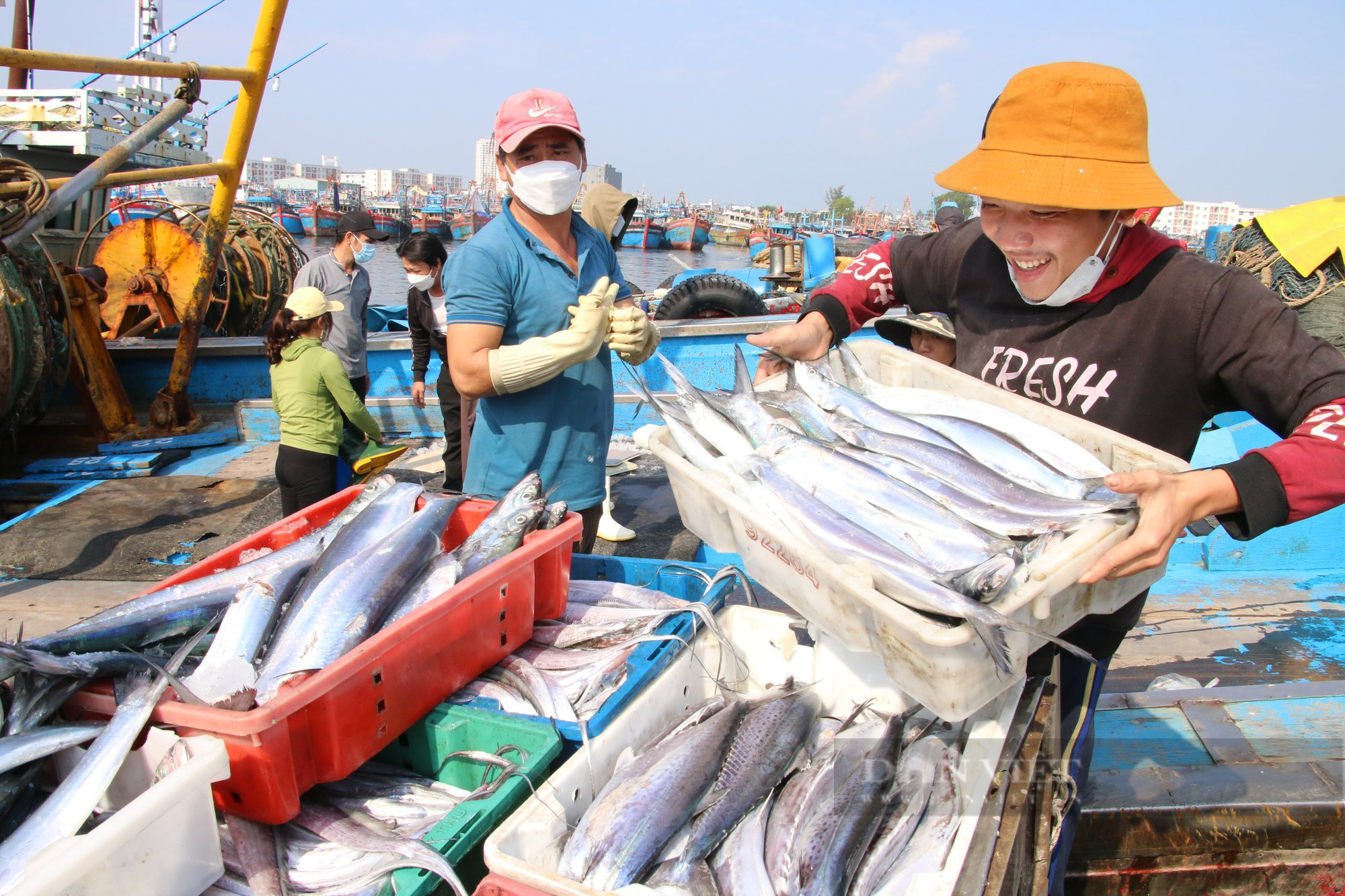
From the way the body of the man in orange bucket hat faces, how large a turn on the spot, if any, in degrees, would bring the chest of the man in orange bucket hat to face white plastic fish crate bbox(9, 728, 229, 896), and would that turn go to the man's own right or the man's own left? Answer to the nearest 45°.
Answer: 0° — they already face it

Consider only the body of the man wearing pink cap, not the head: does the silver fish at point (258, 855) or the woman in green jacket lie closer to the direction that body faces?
the silver fish

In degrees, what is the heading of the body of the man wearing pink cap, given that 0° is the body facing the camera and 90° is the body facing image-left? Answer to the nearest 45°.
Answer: approximately 315°

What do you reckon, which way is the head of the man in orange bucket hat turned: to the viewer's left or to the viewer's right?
to the viewer's left

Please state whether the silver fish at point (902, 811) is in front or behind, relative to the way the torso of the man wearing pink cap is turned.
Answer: in front

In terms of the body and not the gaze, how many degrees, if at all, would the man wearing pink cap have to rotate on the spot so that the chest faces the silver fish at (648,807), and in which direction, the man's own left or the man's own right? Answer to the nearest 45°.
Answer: approximately 45° to the man's own right

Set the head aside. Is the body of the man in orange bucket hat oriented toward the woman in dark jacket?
no

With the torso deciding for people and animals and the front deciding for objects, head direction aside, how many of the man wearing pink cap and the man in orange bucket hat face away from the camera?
0

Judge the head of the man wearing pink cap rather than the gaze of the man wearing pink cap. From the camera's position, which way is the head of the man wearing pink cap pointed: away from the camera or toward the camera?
toward the camera

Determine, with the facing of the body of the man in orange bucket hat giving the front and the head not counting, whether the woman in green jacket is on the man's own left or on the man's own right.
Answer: on the man's own right

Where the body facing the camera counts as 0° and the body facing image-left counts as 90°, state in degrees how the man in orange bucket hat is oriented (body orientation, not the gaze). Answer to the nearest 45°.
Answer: approximately 45°

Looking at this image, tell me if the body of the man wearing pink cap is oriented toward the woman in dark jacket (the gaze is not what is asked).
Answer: no
